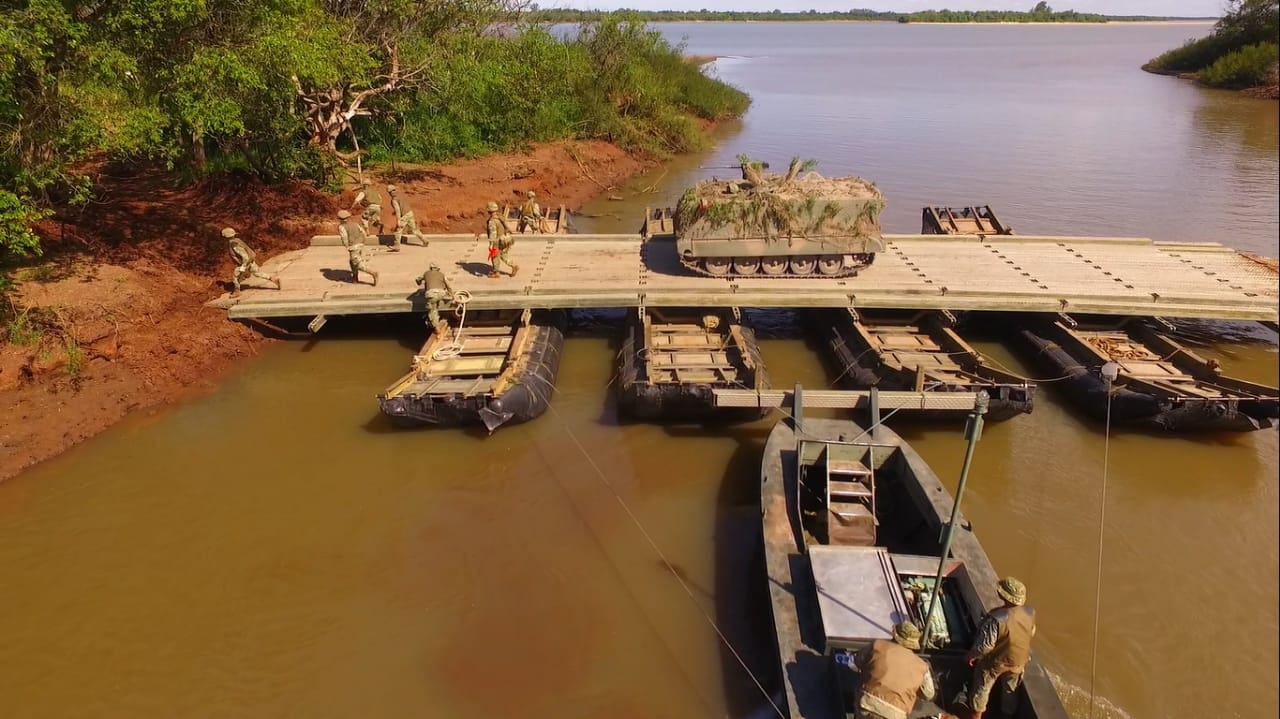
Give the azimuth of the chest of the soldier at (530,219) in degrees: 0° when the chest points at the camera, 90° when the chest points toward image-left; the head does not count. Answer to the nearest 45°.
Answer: approximately 0°

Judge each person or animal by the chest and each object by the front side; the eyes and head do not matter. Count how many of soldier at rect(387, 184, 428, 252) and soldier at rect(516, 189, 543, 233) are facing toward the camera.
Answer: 1

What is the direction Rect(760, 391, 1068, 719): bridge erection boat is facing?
away from the camera

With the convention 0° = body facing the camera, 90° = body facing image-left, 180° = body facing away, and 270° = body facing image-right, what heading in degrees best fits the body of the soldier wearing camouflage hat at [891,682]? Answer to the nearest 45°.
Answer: approximately 180°

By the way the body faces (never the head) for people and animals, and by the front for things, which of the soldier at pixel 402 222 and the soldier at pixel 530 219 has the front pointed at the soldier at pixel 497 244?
the soldier at pixel 530 219

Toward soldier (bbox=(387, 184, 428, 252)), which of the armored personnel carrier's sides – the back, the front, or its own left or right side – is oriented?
front

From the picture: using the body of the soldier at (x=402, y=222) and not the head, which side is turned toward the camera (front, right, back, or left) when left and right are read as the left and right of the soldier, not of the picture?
left

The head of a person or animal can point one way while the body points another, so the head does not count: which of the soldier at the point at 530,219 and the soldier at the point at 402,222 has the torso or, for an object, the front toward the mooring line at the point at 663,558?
the soldier at the point at 530,219
